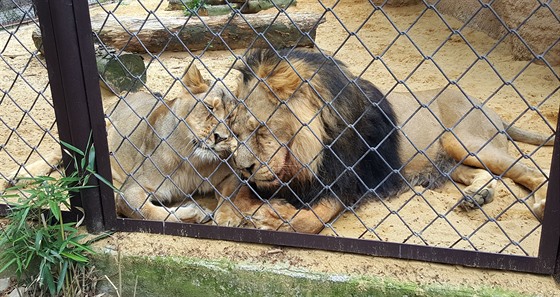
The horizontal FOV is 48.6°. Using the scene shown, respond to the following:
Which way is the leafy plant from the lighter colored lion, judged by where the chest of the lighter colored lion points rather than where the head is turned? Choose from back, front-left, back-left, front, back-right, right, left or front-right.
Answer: right

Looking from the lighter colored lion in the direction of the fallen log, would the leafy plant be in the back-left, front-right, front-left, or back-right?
back-left

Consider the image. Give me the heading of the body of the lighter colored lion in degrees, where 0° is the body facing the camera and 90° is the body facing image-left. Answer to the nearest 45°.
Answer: approximately 315°

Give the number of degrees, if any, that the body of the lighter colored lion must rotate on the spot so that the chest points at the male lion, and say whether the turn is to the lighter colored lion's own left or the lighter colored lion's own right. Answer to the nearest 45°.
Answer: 0° — it already faces it

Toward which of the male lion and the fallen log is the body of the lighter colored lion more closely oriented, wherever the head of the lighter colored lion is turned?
the male lion

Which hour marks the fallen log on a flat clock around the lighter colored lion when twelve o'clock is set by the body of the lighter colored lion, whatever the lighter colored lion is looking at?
The fallen log is roughly at 8 o'clock from the lighter colored lion.

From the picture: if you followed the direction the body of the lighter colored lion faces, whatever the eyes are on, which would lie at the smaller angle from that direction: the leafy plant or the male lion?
the male lion

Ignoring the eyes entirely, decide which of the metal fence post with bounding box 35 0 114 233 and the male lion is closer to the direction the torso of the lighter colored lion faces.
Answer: the male lion

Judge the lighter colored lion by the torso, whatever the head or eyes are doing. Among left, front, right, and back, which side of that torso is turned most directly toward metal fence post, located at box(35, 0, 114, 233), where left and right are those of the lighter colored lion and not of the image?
right
